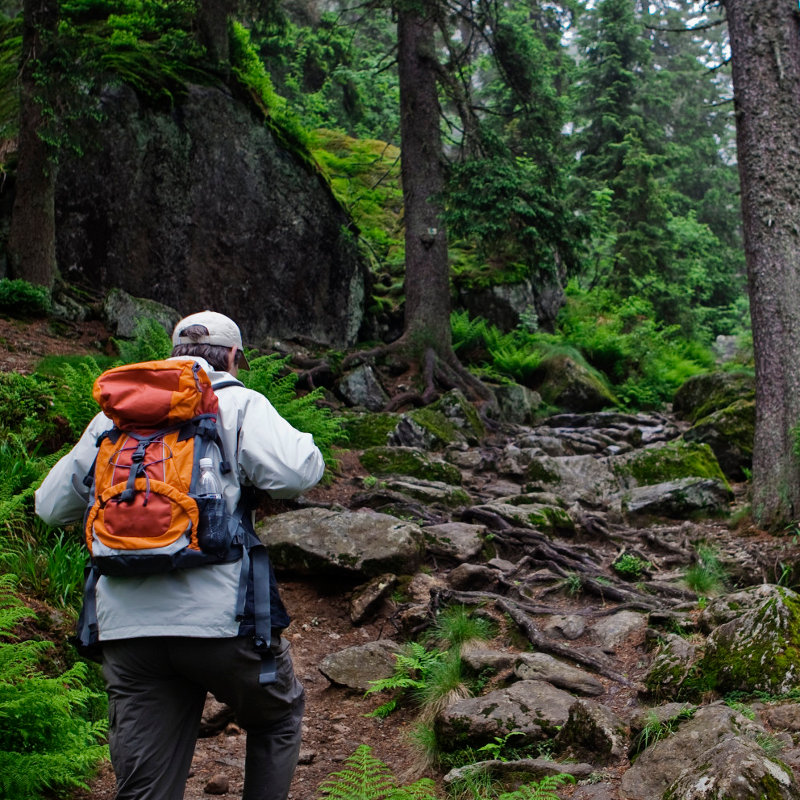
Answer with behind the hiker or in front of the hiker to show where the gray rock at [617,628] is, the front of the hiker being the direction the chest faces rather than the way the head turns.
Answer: in front

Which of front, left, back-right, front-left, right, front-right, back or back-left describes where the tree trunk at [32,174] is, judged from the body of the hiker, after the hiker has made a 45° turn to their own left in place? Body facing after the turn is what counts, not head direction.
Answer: front

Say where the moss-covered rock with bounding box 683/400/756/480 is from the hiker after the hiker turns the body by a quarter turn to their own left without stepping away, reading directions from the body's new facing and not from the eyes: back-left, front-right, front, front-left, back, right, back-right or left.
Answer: right

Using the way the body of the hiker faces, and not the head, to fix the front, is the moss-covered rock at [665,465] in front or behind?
in front

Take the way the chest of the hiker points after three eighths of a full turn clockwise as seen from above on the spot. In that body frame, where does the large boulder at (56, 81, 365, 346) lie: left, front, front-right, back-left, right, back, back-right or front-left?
back

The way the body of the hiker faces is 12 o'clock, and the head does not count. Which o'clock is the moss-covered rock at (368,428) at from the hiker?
The moss-covered rock is roughly at 11 o'clock from the hiker.

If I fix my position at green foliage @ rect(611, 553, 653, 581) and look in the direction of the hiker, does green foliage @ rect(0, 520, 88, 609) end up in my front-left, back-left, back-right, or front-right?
front-right

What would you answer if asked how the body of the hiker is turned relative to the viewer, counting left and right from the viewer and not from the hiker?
facing away from the viewer and to the right of the viewer

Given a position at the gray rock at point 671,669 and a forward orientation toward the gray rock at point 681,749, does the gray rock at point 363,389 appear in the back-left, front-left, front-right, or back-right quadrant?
back-right

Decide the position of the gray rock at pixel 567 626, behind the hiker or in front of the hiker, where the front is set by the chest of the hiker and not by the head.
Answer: in front
